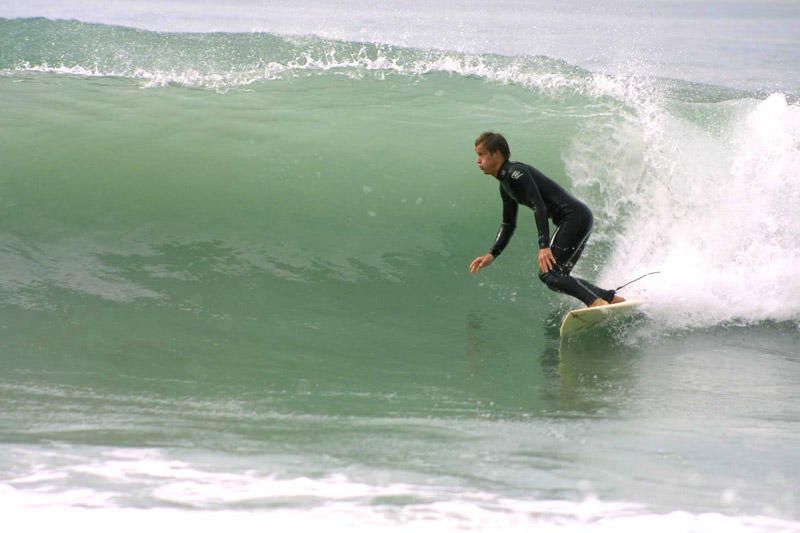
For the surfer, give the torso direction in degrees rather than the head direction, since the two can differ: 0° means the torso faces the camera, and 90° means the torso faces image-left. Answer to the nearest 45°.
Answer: approximately 90°
